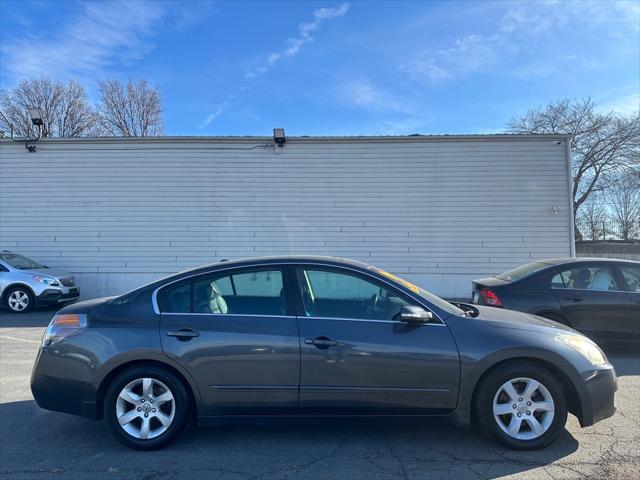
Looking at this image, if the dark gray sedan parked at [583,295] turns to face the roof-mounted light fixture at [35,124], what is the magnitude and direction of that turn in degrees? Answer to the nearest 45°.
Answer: approximately 180°

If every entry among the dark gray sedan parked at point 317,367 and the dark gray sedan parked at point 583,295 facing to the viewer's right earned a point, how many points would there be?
2

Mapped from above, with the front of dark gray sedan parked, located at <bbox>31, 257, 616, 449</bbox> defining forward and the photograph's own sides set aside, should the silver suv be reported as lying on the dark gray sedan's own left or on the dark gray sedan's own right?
on the dark gray sedan's own left

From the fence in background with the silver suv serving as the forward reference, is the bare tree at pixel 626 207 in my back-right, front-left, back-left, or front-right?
back-right

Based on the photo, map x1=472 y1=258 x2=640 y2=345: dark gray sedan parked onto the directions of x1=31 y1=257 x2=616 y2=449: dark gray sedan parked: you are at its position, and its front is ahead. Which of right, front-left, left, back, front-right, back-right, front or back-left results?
front-left

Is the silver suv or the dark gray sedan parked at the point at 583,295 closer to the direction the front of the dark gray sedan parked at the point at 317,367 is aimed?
the dark gray sedan parked

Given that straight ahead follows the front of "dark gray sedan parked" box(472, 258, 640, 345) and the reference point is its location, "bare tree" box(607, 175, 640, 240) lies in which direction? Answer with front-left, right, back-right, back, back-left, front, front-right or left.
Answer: left

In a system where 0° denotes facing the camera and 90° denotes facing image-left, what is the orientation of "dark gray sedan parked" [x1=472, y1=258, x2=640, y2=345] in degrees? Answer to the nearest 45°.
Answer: approximately 270°

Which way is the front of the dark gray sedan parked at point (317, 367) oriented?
to the viewer's right

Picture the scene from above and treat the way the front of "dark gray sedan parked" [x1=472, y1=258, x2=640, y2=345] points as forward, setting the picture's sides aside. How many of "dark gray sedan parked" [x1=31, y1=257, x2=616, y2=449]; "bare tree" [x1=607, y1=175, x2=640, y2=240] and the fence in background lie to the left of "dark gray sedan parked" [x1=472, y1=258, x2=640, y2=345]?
2
